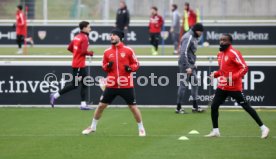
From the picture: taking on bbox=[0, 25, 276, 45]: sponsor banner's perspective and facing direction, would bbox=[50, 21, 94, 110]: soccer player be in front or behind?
in front

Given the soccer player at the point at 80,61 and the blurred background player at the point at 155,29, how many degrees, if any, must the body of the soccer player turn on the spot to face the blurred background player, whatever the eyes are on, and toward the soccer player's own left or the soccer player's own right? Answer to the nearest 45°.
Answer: approximately 90° to the soccer player's own left

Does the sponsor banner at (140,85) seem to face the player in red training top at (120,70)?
yes

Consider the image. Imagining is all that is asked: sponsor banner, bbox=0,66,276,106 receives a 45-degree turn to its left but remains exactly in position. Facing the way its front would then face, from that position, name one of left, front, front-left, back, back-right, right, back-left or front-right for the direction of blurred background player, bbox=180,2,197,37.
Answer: back-left

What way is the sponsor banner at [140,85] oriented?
toward the camera

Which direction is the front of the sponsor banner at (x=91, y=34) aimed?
toward the camera

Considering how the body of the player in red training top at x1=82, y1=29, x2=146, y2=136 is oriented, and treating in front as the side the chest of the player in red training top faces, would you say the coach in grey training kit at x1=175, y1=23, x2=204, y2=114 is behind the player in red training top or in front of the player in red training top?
behind

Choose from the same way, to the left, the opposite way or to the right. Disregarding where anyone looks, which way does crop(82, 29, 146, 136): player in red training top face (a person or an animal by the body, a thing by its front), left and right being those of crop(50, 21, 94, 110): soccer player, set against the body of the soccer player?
to the right

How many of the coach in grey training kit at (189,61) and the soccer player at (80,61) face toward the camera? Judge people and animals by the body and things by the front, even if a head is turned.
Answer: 0

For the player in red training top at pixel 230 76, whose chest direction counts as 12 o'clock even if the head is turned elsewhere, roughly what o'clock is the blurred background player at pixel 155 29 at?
The blurred background player is roughly at 4 o'clock from the player in red training top.

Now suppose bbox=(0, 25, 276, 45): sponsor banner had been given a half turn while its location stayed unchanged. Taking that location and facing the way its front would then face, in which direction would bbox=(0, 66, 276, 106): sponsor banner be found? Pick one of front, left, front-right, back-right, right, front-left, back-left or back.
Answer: back

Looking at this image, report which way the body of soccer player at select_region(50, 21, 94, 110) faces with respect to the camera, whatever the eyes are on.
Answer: to the viewer's right
